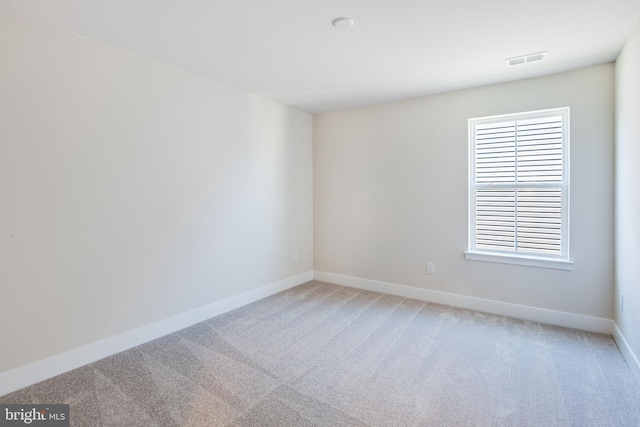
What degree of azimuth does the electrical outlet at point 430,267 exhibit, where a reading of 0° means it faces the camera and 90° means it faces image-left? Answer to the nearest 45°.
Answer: approximately 0°

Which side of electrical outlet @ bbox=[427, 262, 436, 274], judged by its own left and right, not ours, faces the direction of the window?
left
